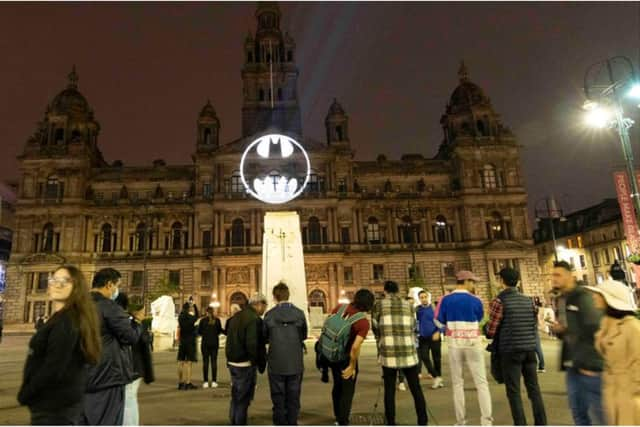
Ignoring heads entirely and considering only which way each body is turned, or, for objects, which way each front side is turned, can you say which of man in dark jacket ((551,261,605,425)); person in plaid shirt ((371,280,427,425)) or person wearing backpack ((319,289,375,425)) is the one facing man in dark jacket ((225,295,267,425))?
man in dark jacket ((551,261,605,425))

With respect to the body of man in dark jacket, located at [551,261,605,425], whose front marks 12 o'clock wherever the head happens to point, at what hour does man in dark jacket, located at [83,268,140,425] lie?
man in dark jacket, located at [83,268,140,425] is roughly at 11 o'clock from man in dark jacket, located at [551,261,605,425].

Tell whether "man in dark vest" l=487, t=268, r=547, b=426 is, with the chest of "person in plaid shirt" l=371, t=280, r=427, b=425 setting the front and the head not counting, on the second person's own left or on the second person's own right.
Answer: on the second person's own right

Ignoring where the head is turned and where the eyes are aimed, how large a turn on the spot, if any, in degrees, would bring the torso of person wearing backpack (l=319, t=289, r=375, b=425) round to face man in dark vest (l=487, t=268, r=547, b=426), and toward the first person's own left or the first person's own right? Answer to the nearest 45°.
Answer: approximately 45° to the first person's own right

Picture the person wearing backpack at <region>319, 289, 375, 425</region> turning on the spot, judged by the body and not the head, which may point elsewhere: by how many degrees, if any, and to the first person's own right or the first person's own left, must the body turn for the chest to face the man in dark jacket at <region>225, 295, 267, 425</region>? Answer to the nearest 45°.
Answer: approximately 135° to the first person's own left

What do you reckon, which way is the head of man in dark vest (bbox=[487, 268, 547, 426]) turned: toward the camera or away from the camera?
away from the camera

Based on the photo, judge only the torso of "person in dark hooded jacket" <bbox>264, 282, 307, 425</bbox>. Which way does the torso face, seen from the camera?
away from the camera

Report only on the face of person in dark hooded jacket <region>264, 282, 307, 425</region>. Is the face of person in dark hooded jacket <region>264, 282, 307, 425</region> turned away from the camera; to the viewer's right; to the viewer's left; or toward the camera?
away from the camera

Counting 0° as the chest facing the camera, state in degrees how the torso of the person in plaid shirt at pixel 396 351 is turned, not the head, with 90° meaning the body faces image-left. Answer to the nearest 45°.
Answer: approximately 180°

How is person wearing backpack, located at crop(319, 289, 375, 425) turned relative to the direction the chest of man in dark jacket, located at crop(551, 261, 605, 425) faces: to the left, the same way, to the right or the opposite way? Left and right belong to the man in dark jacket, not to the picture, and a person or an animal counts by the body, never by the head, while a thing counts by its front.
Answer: to the right

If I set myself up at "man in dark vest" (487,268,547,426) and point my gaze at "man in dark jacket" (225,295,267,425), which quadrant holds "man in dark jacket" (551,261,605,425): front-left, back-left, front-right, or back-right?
back-left

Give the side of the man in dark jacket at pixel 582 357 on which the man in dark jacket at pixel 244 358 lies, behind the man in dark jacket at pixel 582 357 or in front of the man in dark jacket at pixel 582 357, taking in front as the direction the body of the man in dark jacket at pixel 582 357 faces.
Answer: in front

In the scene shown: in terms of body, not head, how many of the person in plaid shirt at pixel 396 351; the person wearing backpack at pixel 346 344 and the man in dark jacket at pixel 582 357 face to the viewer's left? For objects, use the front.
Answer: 1

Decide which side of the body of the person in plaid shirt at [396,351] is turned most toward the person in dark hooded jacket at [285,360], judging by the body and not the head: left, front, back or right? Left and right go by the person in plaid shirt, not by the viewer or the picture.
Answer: left

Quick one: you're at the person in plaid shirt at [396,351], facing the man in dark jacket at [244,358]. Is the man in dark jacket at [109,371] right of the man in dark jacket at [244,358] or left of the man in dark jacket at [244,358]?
left

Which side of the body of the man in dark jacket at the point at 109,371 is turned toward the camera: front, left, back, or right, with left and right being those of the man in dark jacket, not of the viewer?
right

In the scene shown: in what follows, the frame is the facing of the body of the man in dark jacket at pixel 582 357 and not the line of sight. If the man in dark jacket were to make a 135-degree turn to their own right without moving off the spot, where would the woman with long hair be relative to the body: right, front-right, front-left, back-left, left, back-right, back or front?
back

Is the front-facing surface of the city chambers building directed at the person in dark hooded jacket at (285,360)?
yes

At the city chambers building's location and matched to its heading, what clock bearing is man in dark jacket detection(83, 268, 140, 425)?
The man in dark jacket is roughly at 12 o'clock from the city chambers building.

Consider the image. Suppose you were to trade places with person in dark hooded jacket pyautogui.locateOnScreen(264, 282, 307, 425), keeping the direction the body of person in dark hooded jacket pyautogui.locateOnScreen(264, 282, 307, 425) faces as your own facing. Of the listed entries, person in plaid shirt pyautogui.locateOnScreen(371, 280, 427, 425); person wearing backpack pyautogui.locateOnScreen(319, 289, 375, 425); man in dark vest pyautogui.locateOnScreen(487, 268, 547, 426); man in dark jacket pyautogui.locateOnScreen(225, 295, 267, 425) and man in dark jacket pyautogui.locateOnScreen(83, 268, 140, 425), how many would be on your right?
3
